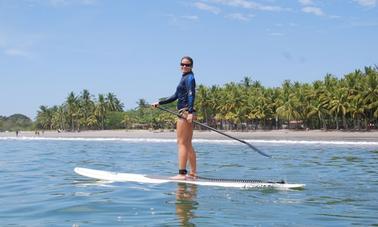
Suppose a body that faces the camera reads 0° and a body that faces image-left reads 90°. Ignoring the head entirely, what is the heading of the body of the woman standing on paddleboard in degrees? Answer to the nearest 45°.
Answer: approximately 90°

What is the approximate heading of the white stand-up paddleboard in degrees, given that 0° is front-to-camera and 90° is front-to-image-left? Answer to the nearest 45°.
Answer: approximately 90°
